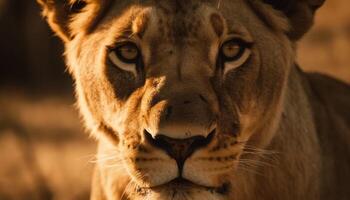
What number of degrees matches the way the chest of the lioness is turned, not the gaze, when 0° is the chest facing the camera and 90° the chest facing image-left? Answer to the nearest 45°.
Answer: approximately 0°
